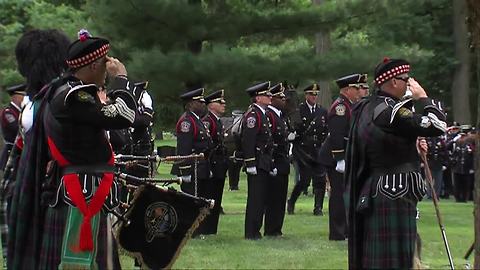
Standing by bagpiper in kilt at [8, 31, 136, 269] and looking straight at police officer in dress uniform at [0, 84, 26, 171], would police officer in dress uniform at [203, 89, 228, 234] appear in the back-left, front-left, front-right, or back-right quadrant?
front-right

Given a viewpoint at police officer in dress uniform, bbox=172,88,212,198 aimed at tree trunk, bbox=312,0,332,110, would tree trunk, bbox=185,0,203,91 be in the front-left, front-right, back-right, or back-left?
front-left

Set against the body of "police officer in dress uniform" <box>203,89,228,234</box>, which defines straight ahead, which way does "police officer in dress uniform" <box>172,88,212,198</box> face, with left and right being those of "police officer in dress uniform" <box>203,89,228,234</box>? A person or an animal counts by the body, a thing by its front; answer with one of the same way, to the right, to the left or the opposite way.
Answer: the same way

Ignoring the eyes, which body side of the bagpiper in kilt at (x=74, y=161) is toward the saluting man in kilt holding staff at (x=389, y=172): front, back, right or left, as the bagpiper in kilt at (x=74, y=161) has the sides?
front
